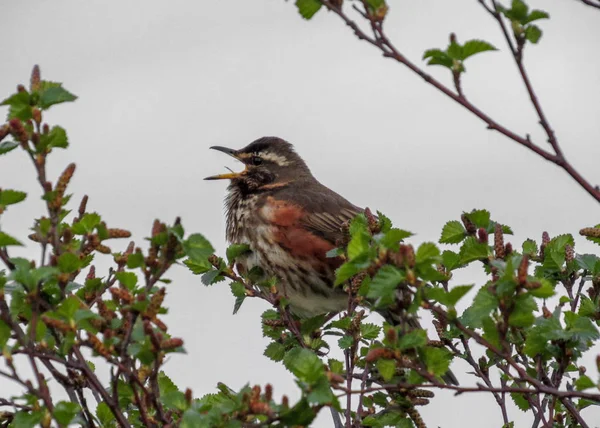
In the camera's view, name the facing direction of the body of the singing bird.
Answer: to the viewer's left
